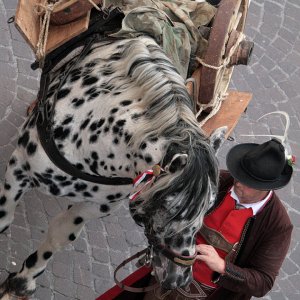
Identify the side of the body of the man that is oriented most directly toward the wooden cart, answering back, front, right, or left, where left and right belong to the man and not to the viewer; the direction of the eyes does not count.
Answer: right

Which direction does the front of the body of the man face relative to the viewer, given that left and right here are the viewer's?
facing the viewer and to the left of the viewer
